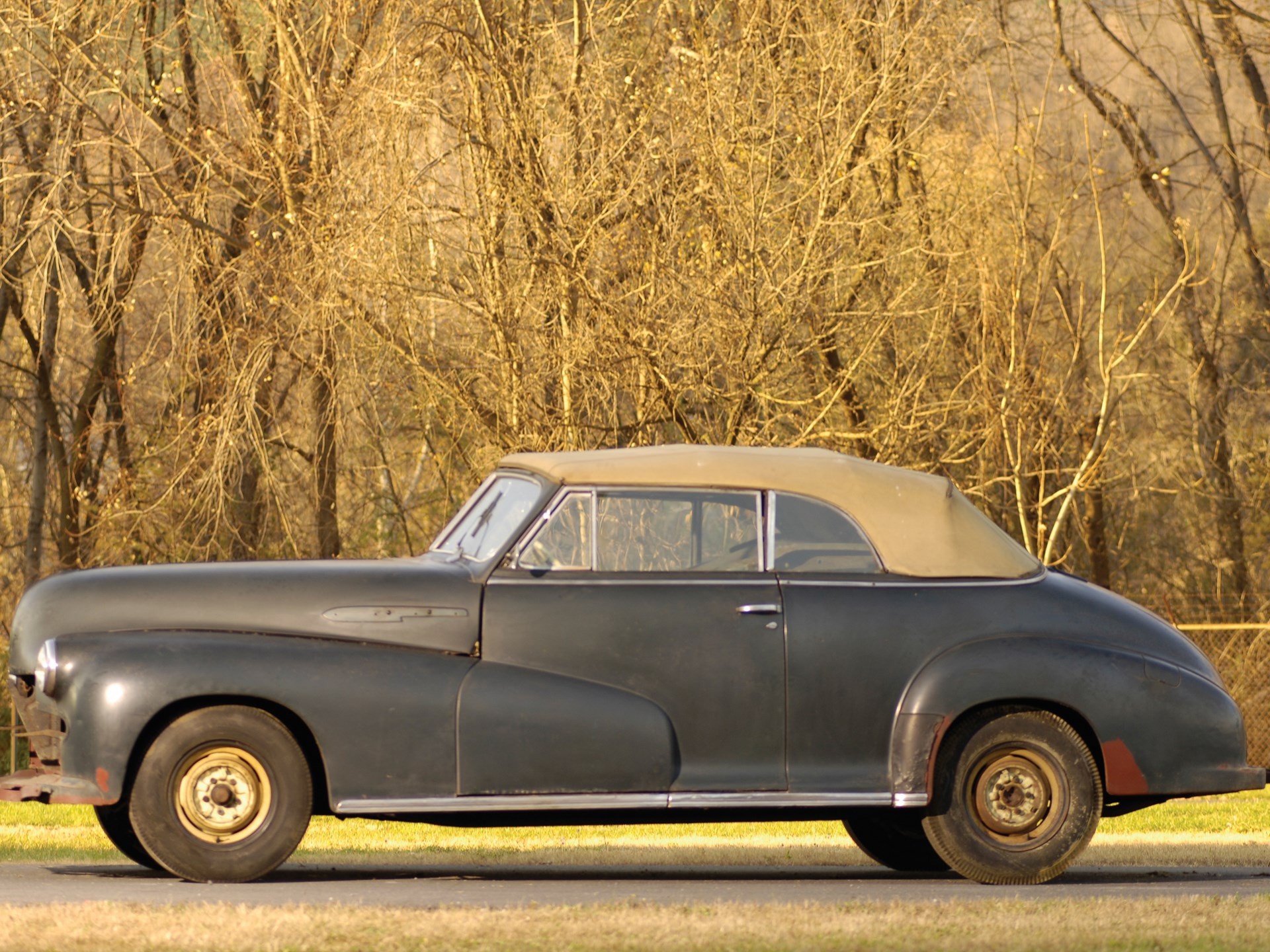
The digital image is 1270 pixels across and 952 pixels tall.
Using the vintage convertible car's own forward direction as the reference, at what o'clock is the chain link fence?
The chain link fence is roughly at 4 o'clock from the vintage convertible car.

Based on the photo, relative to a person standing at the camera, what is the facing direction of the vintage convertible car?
facing to the left of the viewer
